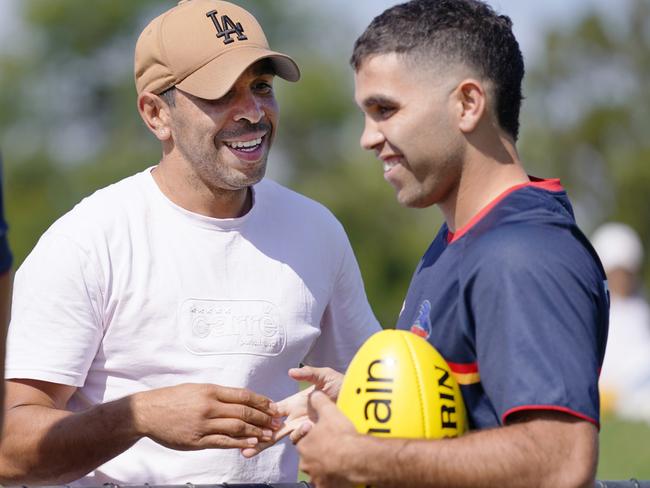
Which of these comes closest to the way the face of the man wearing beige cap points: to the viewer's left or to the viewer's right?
to the viewer's right

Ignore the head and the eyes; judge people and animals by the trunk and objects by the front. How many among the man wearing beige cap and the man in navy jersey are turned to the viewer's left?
1

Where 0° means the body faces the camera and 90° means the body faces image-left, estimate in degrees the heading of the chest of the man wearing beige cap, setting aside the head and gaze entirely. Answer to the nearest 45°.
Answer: approximately 315°

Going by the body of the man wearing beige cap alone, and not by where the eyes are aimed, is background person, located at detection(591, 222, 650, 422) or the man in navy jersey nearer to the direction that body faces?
the man in navy jersey

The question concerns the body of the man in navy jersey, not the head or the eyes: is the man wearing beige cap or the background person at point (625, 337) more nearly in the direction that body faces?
the man wearing beige cap

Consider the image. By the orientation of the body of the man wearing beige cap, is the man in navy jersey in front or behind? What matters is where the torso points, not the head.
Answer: in front

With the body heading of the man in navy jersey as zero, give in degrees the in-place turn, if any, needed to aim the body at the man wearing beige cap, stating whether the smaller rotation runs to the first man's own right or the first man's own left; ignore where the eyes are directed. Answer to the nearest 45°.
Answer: approximately 45° to the first man's own right

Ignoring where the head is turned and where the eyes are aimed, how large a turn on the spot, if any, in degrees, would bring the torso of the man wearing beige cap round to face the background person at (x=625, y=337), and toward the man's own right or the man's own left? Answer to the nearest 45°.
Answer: approximately 90° to the man's own left

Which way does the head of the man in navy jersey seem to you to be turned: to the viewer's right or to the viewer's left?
to the viewer's left

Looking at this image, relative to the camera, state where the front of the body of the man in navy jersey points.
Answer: to the viewer's left

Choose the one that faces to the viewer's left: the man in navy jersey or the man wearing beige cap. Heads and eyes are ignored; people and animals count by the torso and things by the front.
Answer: the man in navy jersey
